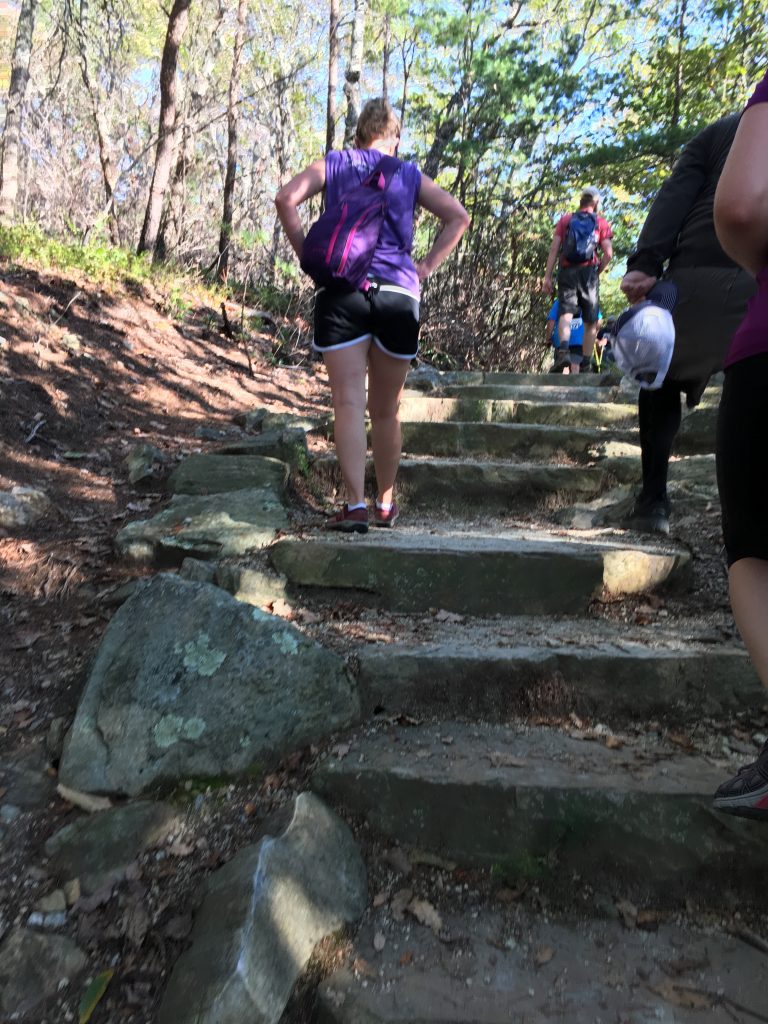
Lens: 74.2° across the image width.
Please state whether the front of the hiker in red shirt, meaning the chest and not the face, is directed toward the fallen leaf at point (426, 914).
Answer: no

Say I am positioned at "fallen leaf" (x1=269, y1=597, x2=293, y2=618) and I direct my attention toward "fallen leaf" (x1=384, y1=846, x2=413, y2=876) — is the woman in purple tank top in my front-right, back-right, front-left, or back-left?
back-left

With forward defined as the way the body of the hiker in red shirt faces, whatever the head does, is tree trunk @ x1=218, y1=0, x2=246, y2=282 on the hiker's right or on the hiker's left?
on the hiker's left

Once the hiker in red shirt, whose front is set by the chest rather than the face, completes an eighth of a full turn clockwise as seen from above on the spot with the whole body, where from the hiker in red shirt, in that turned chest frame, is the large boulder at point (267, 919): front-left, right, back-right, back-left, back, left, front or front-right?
back-right

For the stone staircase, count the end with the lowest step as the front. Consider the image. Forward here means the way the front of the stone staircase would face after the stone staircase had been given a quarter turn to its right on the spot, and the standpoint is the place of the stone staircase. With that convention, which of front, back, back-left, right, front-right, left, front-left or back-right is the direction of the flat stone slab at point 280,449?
front-right

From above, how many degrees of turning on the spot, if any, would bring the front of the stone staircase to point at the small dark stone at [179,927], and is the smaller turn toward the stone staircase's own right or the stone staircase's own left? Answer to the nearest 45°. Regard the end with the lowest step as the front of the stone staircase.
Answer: approximately 45° to the stone staircase's own right

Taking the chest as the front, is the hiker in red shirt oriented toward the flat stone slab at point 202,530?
no

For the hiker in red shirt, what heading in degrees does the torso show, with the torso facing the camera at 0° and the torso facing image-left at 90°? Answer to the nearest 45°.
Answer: approximately 180°

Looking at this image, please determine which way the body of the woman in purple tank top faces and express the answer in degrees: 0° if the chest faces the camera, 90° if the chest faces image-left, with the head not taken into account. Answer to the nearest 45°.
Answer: approximately 180°

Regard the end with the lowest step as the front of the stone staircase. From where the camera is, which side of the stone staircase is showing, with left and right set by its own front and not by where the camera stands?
front

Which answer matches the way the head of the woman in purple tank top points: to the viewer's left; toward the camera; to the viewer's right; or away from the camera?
away from the camera
